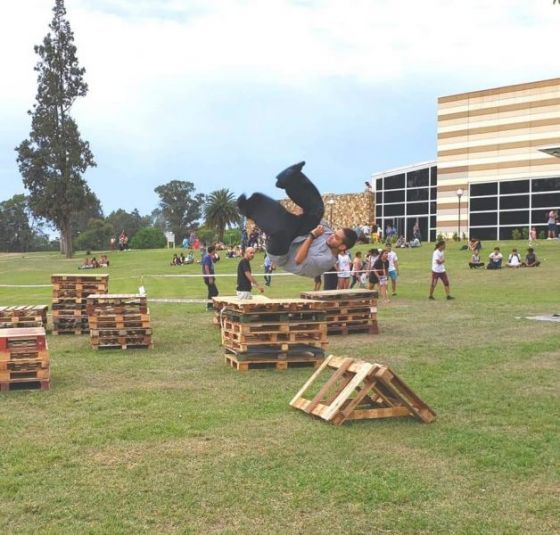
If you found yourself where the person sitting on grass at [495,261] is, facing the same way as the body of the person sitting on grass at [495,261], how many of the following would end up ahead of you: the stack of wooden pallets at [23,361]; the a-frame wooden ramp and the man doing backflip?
3

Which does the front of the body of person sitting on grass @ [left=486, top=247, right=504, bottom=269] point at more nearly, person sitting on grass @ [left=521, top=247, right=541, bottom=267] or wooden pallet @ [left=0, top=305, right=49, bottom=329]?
the wooden pallet

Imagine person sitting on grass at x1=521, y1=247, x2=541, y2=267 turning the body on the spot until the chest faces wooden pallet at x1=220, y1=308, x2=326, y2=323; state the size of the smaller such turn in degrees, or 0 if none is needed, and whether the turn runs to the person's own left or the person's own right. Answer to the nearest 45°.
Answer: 0° — they already face it

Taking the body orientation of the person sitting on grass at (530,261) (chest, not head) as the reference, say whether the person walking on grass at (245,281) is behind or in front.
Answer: in front

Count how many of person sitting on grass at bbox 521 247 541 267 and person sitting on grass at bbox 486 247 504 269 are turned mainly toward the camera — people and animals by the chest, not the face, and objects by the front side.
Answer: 2

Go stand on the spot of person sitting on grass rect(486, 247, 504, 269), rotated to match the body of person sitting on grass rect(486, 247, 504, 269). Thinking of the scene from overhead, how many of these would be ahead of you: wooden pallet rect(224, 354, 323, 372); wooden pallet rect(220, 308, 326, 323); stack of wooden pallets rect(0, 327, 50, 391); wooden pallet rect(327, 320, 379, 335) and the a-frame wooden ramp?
5

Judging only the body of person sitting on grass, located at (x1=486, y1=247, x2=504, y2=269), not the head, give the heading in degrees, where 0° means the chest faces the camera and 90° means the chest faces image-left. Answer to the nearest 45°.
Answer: approximately 0°

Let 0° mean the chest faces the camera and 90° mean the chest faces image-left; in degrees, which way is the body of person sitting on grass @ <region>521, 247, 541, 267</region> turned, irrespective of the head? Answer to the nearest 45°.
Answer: approximately 0°

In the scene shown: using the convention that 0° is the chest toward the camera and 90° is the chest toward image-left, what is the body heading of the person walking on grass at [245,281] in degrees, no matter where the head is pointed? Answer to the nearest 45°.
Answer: approximately 315°

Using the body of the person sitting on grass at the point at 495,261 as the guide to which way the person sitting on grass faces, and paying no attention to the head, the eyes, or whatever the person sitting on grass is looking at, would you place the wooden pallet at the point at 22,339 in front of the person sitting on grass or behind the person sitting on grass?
in front
